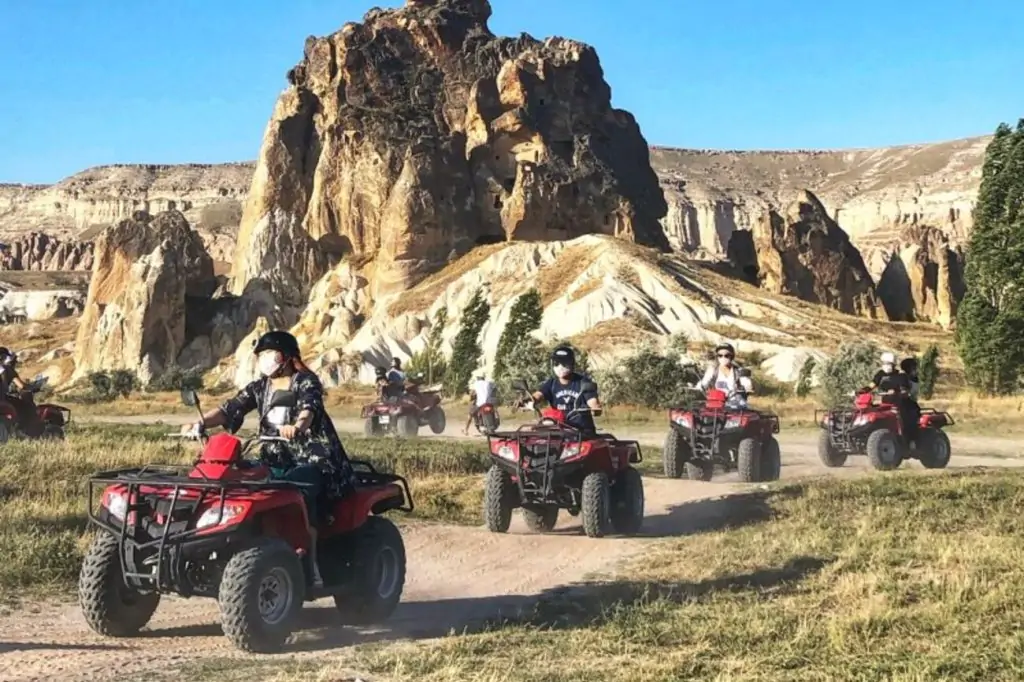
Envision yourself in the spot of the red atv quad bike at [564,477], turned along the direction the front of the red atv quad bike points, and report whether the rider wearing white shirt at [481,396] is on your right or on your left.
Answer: on your right

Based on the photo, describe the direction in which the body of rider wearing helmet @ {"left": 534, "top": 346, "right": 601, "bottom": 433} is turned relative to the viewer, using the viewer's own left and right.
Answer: facing the viewer

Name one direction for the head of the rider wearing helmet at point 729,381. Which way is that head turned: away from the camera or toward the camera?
toward the camera

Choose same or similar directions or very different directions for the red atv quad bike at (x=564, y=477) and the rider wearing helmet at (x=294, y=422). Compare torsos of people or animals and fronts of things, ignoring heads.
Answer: same or similar directions

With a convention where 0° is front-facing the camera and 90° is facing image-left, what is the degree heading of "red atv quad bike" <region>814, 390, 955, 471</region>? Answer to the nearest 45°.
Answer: approximately 45°

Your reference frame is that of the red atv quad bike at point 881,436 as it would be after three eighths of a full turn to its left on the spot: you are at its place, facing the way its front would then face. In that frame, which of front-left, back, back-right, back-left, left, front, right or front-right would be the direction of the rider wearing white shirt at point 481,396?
back-left

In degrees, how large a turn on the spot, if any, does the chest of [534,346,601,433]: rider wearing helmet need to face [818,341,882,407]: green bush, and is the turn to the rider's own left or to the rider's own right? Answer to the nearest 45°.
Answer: approximately 180°

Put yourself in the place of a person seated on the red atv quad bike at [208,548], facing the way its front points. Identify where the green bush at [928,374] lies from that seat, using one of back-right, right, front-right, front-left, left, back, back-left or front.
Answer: back

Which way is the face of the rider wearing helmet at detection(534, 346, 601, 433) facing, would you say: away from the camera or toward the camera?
toward the camera

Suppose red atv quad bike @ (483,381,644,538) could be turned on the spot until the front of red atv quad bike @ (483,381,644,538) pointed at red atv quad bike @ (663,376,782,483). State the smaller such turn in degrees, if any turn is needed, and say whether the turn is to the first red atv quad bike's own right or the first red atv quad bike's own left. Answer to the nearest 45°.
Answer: approximately 180°

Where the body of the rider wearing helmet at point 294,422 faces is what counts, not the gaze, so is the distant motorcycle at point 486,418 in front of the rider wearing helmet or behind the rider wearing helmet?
behind

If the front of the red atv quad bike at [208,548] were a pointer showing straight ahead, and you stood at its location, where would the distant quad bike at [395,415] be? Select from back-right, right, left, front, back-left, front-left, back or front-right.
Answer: back-right

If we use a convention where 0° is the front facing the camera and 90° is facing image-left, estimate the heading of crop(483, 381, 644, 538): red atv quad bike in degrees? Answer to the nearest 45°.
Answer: approximately 45°

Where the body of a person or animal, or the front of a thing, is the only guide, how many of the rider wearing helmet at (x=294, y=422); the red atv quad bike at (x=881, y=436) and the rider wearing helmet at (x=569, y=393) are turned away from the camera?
0

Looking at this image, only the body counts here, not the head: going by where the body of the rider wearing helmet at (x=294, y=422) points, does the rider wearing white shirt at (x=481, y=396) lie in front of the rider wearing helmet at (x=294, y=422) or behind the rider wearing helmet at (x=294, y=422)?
behind

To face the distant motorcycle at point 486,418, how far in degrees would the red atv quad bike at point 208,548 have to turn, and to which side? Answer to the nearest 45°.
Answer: approximately 135° to its right

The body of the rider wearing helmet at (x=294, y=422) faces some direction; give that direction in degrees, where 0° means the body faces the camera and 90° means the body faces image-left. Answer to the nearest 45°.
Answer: approximately 45°

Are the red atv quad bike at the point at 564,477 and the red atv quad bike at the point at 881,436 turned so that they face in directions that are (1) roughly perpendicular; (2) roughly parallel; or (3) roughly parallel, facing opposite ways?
roughly parallel

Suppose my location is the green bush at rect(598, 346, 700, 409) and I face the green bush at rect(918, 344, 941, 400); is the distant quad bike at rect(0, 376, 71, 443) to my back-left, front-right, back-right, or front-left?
back-right
